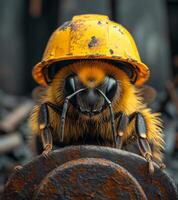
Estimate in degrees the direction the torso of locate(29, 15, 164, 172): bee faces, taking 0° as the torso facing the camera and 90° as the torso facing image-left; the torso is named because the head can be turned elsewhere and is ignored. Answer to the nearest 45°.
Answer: approximately 0°
